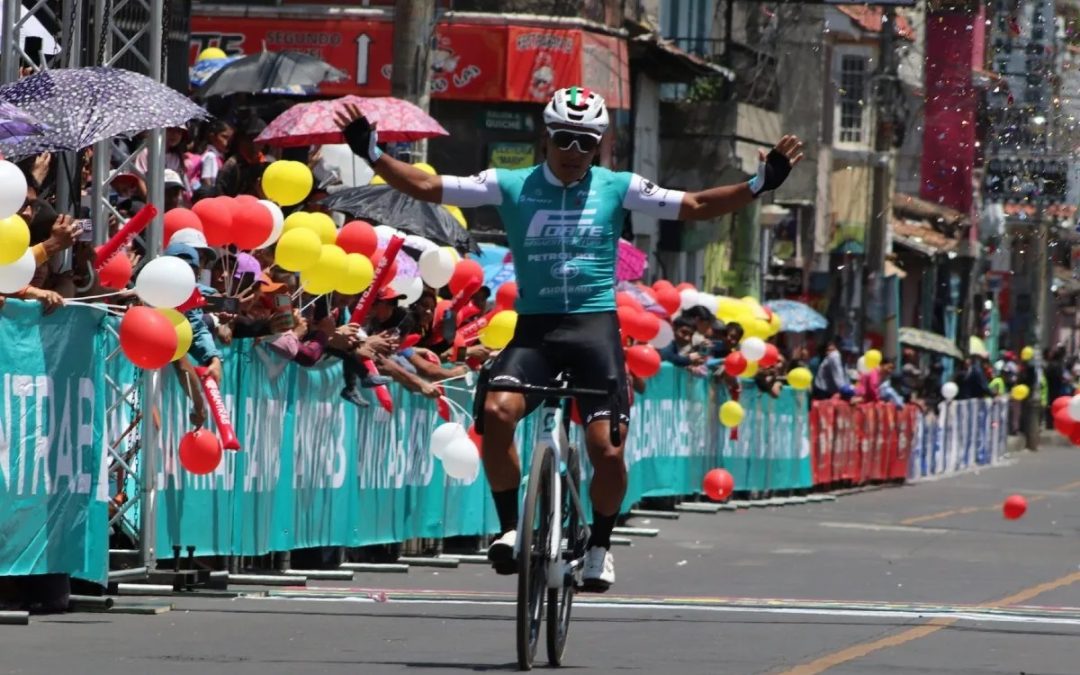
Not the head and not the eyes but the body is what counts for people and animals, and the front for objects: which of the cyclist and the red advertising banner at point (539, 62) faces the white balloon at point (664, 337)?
the red advertising banner

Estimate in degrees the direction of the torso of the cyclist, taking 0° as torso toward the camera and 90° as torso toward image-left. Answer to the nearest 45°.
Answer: approximately 0°

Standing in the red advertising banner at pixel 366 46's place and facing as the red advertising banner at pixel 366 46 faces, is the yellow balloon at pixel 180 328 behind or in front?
in front

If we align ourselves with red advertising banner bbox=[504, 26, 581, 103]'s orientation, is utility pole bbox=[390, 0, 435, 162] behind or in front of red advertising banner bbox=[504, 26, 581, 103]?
in front

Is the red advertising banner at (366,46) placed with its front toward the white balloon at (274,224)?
yes

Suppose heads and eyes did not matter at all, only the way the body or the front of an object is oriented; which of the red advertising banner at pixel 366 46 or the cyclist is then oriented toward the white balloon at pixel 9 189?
the red advertising banner

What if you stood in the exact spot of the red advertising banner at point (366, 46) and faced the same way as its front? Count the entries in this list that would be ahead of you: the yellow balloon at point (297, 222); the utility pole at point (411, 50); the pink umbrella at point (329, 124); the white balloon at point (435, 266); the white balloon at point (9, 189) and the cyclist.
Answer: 6

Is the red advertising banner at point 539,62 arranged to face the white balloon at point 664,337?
yes

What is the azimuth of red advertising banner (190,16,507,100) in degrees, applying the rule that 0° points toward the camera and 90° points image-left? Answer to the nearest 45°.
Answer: approximately 0°

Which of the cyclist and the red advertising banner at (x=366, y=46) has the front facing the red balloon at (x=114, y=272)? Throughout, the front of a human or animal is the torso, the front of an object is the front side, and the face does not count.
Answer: the red advertising banner

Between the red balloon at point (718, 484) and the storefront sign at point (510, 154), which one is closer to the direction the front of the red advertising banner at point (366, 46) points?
the red balloon

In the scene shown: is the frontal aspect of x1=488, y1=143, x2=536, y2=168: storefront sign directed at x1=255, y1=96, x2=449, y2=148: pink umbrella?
yes

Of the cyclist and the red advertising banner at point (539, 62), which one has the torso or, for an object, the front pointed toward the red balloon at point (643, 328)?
the red advertising banner

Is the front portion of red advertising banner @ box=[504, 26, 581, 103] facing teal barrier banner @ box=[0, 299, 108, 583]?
yes
